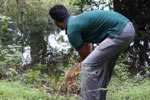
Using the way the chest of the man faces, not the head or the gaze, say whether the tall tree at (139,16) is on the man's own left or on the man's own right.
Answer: on the man's own right

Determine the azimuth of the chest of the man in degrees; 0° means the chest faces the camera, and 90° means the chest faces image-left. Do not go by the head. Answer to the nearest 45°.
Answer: approximately 90°
